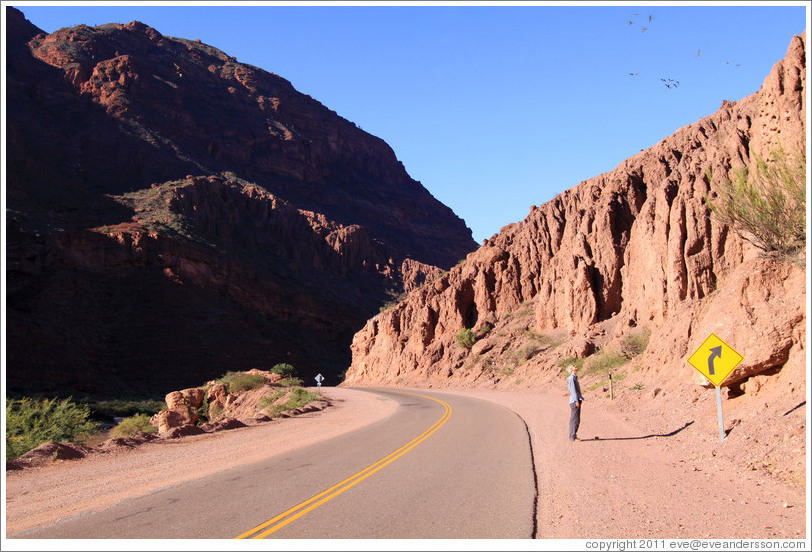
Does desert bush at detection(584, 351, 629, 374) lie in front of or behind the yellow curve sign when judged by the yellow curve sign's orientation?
behind

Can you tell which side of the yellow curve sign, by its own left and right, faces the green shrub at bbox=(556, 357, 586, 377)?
back

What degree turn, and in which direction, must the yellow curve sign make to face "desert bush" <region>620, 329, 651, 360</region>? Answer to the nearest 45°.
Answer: approximately 180°

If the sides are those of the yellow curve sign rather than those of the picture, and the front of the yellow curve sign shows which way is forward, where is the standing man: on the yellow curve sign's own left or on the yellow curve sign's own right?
on the yellow curve sign's own right

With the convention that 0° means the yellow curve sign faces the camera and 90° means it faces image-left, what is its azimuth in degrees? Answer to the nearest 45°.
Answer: approximately 0°

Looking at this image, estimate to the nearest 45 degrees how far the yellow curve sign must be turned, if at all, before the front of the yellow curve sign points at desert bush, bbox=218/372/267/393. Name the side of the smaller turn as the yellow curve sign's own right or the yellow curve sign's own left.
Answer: approximately 135° to the yellow curve sign's own right

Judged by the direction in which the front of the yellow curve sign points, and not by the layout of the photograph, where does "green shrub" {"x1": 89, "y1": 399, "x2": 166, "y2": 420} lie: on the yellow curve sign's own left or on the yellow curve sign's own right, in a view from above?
on the yellow curve sign's own right

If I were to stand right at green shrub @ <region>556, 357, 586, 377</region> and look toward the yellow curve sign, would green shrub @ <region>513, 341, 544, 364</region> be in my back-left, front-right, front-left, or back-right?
back-right

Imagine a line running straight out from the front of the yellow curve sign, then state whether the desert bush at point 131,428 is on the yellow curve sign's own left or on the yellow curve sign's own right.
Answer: on the yellow curve sign's own right

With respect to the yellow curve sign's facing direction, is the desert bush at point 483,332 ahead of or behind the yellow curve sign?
behind
